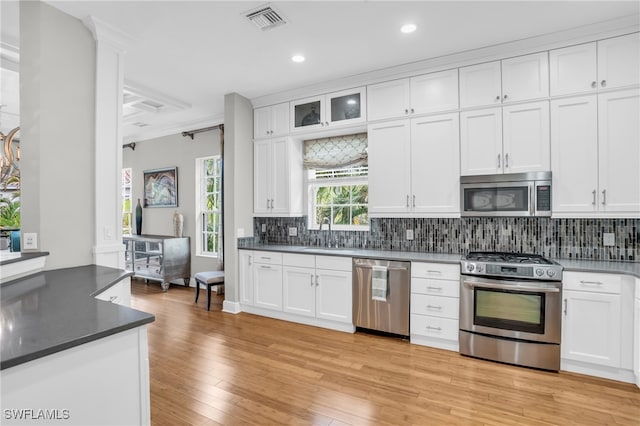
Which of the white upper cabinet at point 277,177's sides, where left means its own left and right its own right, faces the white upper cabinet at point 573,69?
left

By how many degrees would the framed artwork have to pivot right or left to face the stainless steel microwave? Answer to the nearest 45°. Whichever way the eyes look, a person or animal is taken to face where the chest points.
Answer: approximately 90° to its left

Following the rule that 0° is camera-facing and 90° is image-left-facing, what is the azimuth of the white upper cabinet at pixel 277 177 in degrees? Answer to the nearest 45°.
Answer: approximately 45°

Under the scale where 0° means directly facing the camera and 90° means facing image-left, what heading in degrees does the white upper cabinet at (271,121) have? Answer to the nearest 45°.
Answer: approximately 45°

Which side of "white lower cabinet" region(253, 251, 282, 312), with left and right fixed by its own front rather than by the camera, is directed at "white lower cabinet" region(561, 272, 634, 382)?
left

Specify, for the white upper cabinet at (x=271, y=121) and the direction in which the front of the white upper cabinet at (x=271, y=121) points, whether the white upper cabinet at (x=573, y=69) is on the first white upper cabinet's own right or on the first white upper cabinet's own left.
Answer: on the first white upper cabinet's own left

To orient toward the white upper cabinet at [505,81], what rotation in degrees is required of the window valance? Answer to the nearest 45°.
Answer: approximately 90° to its left

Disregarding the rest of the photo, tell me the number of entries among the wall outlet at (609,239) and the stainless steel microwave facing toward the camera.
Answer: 2

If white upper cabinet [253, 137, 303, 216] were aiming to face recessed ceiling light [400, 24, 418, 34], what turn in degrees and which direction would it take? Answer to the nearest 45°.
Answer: approximately 90° to its left

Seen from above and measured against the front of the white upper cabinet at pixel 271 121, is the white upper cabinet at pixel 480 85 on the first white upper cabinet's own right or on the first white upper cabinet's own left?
on the first white upper cabinet's own left
